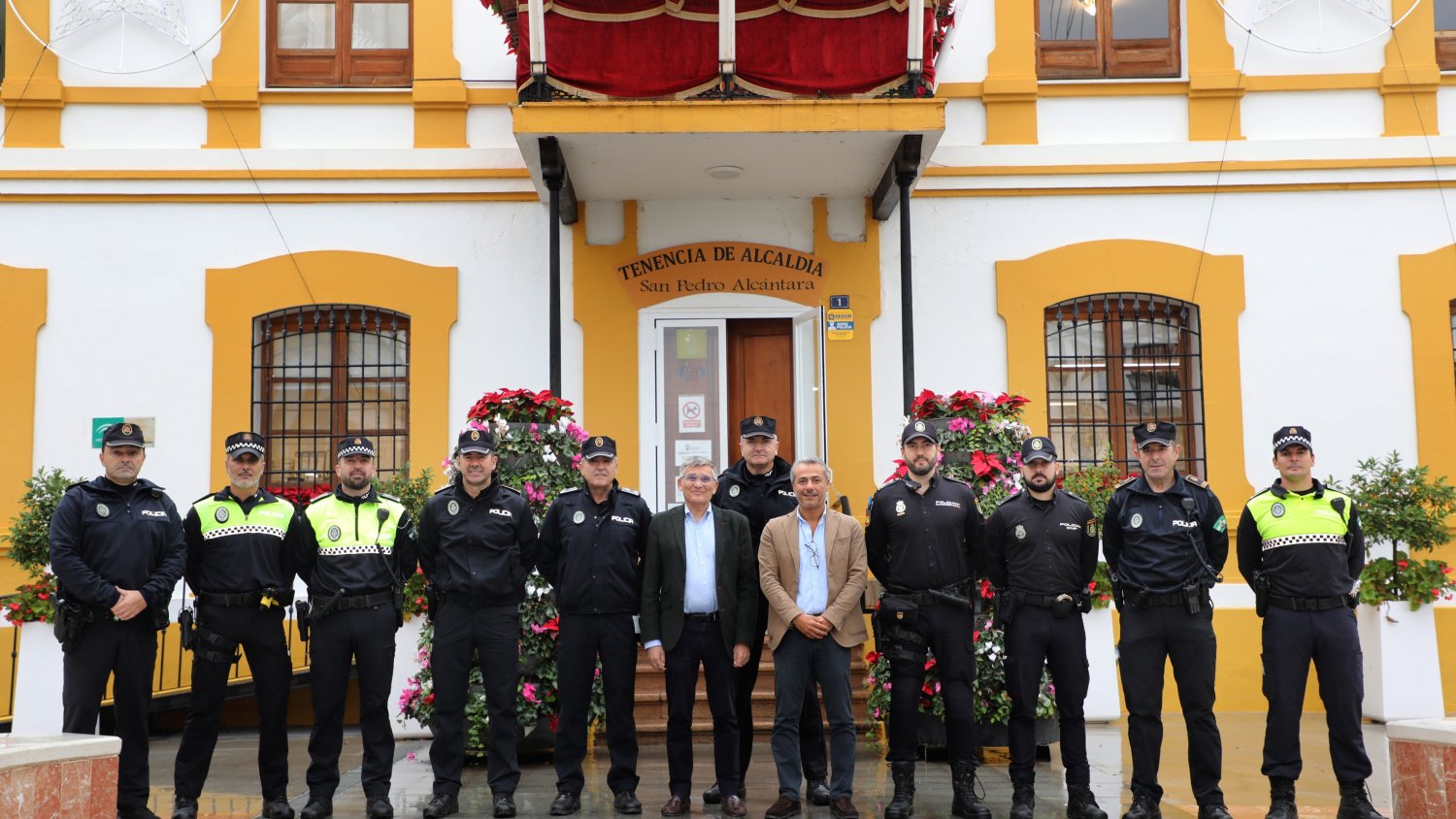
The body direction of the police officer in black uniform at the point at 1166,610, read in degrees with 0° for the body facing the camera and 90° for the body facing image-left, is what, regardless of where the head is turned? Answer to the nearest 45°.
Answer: approximately 0°

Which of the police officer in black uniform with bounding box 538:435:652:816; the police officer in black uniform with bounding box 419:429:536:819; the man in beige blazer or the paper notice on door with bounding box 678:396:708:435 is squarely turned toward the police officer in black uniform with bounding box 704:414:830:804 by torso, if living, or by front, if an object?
the paper notice on door

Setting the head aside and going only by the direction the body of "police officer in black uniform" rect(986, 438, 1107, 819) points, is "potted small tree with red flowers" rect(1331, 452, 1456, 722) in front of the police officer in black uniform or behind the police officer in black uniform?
behind

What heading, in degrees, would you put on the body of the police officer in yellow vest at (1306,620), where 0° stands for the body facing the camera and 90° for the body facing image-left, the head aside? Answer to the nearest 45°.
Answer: approximately 0°

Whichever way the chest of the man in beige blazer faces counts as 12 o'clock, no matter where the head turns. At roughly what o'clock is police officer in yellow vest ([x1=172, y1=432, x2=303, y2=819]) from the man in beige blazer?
The police officer in yellow vest is roughly at 3 o'clock from the man in beige blazer.

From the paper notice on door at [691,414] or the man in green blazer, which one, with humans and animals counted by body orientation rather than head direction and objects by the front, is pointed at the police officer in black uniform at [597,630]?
the paper notice on door
